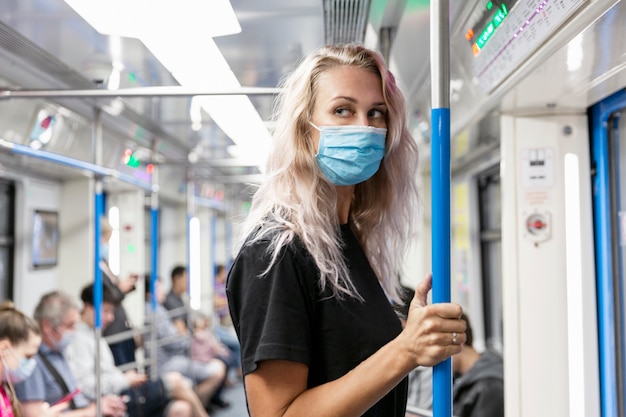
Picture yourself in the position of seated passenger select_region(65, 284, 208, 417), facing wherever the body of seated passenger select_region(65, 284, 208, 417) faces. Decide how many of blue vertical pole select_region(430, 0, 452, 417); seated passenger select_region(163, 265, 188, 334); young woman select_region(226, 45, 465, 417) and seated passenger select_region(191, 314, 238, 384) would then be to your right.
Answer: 2

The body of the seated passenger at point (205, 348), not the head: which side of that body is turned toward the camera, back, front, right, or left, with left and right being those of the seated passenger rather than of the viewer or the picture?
right

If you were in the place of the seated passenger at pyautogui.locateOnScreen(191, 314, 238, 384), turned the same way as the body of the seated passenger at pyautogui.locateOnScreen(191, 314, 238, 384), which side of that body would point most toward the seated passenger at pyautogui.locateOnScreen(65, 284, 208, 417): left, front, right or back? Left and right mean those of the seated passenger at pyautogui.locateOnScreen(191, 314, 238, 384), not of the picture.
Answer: right

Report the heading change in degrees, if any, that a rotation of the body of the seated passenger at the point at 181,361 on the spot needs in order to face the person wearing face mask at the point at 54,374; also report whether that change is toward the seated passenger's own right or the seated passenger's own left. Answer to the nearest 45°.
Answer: approximately 90° to the seated passenger's own right

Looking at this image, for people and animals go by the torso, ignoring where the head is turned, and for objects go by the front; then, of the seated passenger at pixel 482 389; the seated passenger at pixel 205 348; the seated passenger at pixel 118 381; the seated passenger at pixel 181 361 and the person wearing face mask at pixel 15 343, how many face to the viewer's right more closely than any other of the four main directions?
4

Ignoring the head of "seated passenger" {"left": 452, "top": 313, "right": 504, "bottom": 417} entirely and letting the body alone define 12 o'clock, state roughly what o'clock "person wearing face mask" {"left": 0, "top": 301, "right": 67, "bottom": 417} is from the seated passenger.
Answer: The person wearing face mask is roughly at 12 o'clock from the seated passenger.

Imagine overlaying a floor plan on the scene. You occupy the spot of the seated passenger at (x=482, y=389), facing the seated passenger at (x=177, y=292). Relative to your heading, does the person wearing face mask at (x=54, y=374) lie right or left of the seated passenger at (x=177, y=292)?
left

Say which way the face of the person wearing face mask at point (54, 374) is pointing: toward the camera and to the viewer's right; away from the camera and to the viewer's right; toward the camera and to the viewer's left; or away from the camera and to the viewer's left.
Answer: toward the camera and to the viewer's right

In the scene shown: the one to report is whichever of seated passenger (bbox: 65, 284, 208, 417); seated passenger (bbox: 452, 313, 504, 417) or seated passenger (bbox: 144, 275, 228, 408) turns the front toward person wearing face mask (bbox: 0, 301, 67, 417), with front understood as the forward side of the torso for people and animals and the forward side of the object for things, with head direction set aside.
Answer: seated passenger (bbox: 452, 313, 504, 417)

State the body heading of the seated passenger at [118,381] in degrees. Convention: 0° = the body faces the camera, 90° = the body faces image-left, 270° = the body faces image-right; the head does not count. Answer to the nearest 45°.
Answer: approximately 270°

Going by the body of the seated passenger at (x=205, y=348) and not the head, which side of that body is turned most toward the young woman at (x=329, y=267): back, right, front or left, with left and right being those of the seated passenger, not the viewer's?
right

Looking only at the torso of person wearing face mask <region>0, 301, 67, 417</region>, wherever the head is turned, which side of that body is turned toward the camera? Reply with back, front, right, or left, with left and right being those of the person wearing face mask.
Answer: right

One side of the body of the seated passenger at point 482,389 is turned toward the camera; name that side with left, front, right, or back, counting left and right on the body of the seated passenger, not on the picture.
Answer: left

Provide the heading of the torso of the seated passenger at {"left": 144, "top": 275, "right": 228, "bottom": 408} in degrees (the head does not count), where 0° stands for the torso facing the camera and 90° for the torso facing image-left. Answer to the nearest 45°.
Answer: approximately 270°
